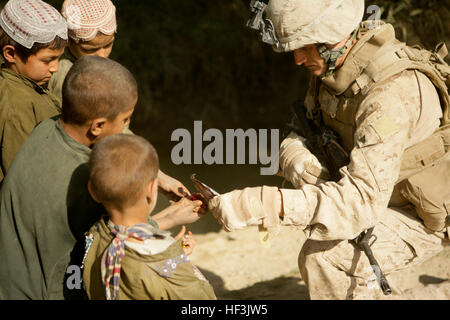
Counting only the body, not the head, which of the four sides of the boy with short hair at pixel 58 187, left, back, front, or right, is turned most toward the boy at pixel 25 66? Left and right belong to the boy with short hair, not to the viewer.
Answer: left

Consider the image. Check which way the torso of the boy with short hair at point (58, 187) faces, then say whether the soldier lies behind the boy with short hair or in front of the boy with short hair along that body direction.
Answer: in front

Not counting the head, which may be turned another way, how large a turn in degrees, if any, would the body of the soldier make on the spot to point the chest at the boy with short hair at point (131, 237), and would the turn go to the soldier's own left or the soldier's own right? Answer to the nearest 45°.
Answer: approximately 45° to the soldier's own left

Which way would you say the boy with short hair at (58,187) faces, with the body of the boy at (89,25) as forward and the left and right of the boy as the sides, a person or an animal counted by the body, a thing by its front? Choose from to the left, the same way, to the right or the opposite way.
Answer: to the left

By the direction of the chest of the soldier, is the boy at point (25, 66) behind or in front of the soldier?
in front

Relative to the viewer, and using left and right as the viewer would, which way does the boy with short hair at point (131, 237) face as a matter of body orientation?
facing away from the viewer and to the right of the viewer

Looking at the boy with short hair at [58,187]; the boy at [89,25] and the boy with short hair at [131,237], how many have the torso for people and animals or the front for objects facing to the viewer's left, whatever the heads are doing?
0

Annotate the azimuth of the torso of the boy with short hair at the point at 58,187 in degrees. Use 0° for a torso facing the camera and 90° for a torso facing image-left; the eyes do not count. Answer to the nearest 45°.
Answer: approximately 225°

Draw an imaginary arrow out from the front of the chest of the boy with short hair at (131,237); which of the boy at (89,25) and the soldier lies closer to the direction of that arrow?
the soldier

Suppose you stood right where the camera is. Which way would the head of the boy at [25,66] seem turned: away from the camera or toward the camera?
toward the camera

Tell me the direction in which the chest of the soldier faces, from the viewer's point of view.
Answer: to the viewer's left

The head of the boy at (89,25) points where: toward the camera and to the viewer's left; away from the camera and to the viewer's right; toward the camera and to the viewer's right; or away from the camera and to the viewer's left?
toward the camera and to the viewer's right

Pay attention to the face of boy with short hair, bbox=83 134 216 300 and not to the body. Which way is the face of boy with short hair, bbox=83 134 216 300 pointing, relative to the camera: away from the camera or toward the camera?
away from the camera
